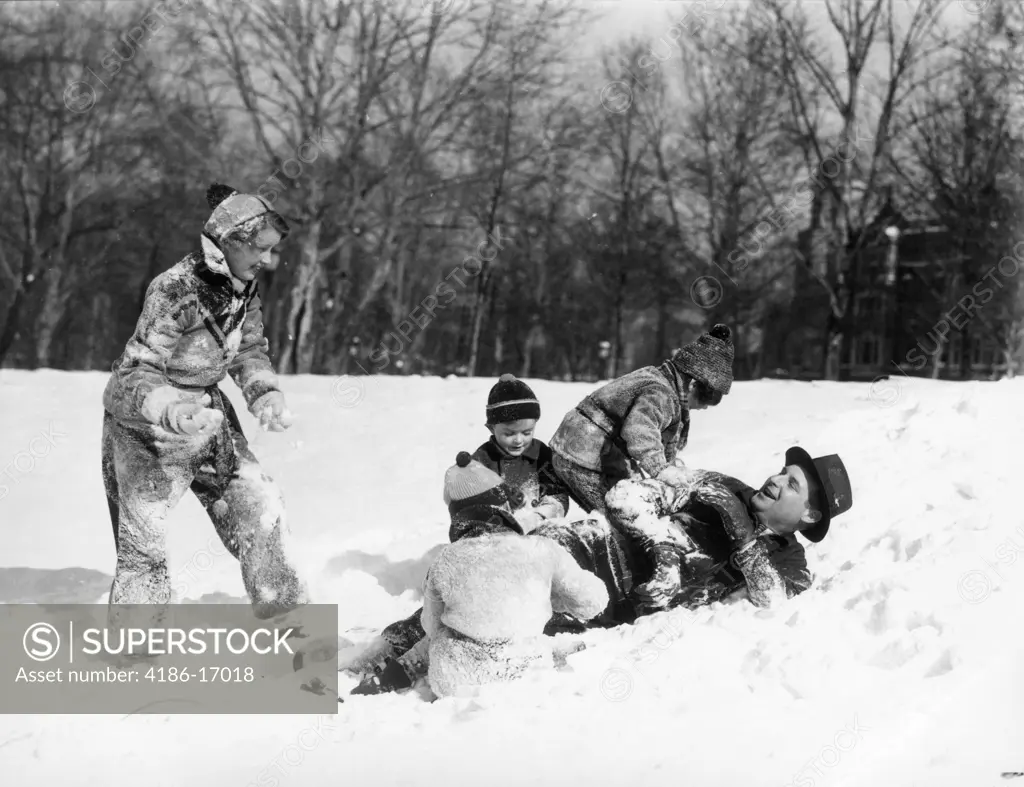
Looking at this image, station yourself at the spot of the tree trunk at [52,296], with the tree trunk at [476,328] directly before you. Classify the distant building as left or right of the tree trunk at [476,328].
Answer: left

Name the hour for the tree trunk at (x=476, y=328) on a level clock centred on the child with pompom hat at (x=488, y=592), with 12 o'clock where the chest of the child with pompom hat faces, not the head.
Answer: The tree trunk is roughly at 12 o'clock from the child with pompom hat.

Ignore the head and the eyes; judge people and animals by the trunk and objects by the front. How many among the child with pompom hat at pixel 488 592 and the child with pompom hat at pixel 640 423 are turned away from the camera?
1

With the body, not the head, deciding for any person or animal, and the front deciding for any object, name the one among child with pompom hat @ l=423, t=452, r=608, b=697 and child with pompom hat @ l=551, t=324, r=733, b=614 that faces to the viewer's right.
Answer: child with pompom hat @ l=551, t=324, r=733, b=614

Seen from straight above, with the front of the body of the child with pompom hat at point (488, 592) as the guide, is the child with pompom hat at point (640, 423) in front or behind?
in front

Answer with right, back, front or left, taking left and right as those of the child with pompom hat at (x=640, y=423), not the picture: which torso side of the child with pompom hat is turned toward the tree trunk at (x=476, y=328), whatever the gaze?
left

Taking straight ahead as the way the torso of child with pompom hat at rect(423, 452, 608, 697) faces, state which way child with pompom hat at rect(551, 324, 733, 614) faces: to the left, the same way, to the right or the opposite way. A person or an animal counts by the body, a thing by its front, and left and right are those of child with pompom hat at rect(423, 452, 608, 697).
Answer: to the right

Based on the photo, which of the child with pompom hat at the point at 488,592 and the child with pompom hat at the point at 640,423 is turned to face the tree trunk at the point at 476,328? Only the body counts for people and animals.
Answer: the child with pompom hat at the point at 488,592

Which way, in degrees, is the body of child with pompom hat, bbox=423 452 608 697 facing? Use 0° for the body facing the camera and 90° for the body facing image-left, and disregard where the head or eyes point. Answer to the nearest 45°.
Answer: approximately 180°

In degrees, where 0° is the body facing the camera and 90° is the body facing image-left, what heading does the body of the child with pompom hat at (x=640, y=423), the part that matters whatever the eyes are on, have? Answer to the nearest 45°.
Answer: approximately 270°

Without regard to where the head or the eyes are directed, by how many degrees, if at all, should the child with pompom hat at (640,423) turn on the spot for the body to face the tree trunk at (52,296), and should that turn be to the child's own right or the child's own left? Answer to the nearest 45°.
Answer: approximately 135° to the child's own left

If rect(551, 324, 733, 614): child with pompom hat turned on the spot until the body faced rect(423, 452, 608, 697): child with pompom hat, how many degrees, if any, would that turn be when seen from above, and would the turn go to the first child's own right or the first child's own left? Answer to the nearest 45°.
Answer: approximately 90° to the first child's own right

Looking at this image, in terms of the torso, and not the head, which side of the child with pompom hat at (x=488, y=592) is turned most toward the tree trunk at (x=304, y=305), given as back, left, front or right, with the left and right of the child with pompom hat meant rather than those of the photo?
front
